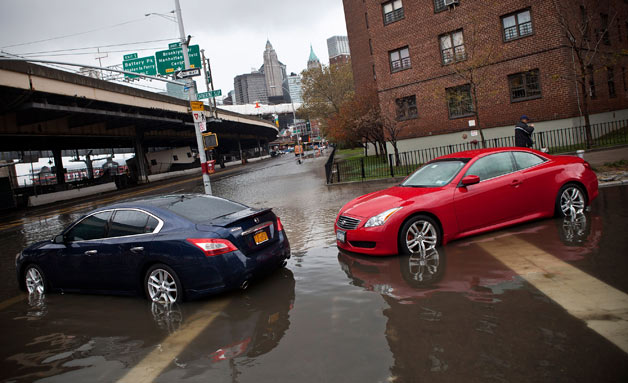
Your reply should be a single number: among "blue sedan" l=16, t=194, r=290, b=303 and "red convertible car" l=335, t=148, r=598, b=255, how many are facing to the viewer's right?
0

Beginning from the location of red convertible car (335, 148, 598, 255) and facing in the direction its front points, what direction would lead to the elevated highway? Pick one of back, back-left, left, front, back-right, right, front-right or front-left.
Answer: right

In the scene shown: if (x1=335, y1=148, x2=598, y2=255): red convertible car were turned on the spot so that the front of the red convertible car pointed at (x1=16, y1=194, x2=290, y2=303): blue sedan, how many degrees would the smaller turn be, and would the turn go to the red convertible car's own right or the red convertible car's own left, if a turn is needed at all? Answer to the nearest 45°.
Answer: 0° — it already faces it

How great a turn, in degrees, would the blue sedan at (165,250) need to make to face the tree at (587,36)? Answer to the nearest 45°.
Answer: approximately 90° to its right

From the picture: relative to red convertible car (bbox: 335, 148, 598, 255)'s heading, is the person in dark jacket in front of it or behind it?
behind

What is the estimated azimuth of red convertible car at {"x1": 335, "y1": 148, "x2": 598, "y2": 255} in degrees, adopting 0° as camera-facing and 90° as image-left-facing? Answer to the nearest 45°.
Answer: approximately 45°

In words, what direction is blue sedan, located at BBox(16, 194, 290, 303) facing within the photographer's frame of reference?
facing away from the viewer and to the left of the viewer

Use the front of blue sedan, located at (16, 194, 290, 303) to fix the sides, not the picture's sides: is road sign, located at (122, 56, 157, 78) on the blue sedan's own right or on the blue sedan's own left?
on the blue sedan's own right

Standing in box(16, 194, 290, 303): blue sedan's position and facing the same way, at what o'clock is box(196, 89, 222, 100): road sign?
The road sign is roughly at 2 o'clock from the blue sedan.
